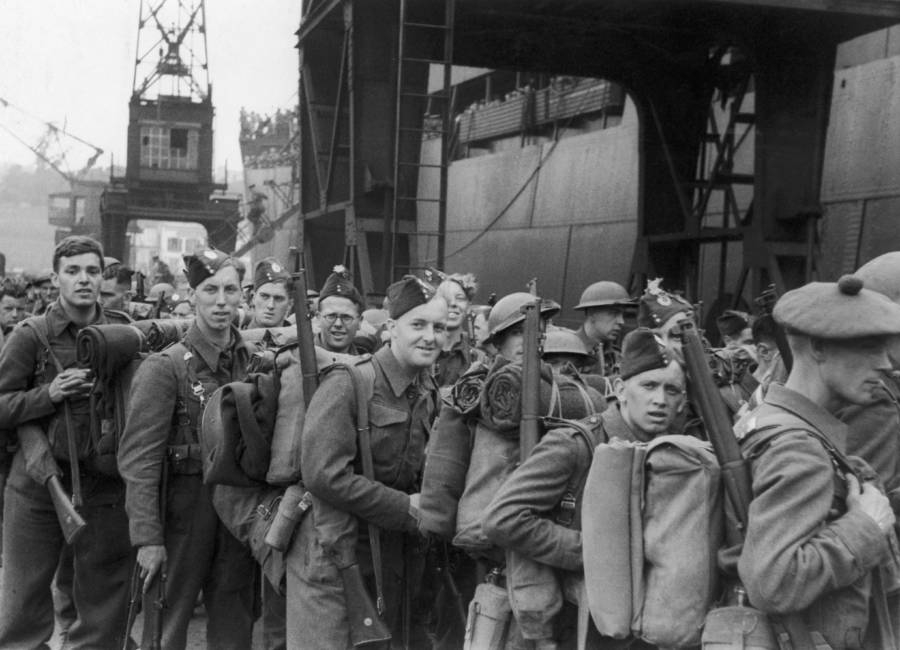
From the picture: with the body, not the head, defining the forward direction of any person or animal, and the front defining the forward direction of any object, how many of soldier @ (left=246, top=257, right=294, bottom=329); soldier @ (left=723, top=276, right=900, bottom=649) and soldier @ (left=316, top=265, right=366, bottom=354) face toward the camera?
2

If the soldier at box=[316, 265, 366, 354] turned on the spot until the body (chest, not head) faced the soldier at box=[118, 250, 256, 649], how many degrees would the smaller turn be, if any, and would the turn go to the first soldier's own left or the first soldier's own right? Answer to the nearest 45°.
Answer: approximately 45° to the first soldier's own right

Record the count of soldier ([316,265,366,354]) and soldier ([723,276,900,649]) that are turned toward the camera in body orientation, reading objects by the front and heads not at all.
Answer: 1

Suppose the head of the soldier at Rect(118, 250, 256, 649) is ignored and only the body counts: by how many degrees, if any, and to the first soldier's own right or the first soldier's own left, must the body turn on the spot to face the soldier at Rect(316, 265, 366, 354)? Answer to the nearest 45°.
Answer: approximately 90° to the first soldier's own left
